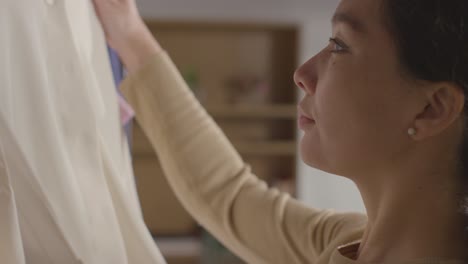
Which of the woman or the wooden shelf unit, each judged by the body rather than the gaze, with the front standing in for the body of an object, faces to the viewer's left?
the woman

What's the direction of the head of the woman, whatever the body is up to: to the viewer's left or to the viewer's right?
to the viewer's left

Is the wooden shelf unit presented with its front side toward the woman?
yes

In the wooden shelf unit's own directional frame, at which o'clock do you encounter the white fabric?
The white fabric is roughly at 12 o'clock from the wooden shelf unit.

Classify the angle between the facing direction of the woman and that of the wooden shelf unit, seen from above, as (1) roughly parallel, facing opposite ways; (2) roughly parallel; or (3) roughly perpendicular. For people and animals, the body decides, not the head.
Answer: roughly perpendicular

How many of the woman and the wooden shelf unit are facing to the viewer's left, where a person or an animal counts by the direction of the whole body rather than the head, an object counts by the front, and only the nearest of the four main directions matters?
1

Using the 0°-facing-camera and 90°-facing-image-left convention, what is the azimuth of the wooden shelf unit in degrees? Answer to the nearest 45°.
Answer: approximately 0°

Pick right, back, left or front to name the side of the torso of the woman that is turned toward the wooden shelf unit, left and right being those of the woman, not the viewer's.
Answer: right

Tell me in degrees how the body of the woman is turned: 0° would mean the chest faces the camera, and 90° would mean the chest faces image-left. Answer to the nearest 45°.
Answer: approximately 90°
